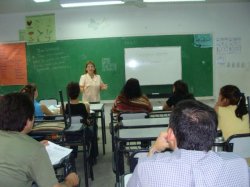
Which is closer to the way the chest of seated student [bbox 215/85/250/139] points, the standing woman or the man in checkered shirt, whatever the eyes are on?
the standing woman

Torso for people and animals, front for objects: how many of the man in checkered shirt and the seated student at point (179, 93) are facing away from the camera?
2

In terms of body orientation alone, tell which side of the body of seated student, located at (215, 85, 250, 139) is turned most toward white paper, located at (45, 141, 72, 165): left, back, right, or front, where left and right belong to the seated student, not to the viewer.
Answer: left

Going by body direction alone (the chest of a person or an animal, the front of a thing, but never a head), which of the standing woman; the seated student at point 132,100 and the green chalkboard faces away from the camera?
the seated student

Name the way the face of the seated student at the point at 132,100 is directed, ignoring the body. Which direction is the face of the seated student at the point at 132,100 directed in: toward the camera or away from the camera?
away from the camera

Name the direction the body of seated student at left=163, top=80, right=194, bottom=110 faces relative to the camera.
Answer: away from the camera

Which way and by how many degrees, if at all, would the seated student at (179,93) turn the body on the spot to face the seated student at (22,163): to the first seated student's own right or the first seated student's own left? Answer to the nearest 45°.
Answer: approximately 180°

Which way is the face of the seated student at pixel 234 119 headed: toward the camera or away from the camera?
away from the camera

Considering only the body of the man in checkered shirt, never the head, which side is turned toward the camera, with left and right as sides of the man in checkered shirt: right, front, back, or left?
back

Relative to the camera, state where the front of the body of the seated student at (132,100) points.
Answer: away from the camera
